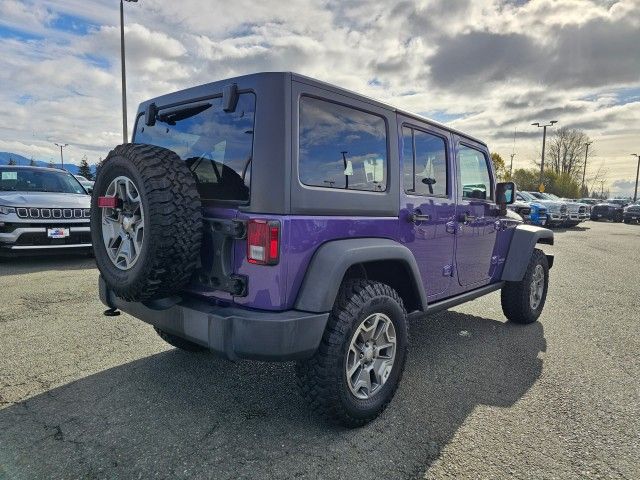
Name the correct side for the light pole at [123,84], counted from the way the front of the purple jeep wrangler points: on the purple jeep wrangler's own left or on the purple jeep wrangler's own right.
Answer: on the purple jeep wrangler's own left

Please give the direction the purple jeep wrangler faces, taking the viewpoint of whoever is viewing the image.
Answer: facing away from the viewer and to the right of the viewer
